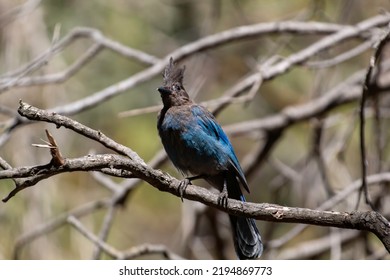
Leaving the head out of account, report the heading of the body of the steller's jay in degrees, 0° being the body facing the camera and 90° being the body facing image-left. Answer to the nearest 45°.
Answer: approximately 45°
